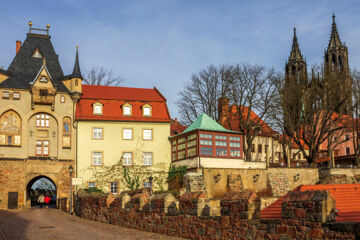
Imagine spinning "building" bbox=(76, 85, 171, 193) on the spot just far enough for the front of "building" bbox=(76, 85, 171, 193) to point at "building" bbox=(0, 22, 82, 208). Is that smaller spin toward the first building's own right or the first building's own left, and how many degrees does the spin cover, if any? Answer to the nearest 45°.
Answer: approximately 90° to the first building's own right

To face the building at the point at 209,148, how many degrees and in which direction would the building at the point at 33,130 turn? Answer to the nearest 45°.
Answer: approximately 90° to its left

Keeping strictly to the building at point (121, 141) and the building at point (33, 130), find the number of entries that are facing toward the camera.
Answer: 2

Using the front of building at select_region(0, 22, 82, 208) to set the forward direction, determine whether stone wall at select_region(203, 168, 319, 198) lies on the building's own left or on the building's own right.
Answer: on the building's own left

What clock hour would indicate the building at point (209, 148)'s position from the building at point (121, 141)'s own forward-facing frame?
the building at point (209, 148) is roughly at 10 o'clock from the building at point (121, 141).

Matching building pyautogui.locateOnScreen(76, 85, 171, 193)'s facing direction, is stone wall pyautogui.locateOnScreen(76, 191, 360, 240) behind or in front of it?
in front

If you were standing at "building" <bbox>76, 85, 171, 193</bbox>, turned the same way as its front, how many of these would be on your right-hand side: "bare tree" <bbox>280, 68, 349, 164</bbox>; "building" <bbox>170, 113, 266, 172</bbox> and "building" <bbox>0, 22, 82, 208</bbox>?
1

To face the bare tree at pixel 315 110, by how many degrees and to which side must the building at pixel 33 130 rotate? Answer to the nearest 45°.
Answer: approximately 90° to its left

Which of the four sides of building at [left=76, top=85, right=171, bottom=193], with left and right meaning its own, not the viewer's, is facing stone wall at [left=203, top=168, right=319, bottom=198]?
left

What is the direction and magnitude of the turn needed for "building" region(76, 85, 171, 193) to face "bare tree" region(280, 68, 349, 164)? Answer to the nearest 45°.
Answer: approximately 90° to its left

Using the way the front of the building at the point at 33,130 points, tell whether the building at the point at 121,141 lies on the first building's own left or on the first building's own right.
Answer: on the first building's own left

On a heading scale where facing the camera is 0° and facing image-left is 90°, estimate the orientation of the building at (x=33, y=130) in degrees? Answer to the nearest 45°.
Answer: approximately 0°

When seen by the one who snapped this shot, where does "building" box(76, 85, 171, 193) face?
facing the viewer
